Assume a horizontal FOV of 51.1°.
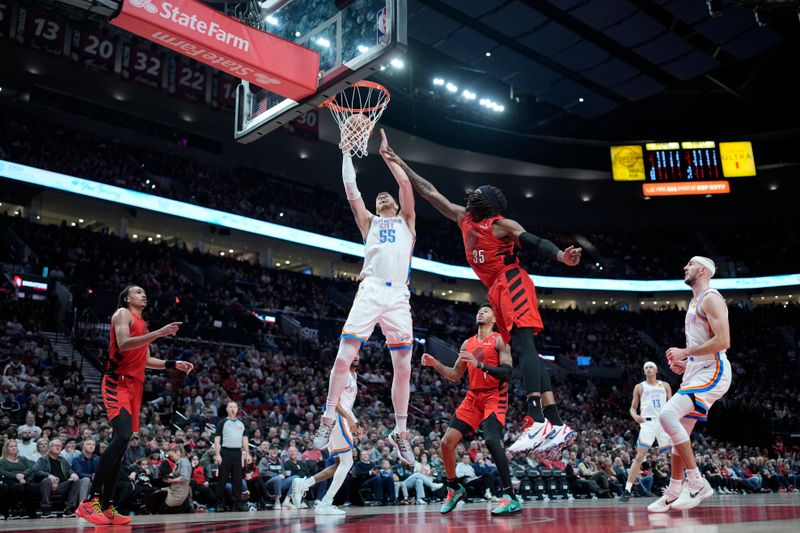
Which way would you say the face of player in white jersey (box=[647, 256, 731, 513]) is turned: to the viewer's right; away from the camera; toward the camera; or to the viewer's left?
to the viewer's left

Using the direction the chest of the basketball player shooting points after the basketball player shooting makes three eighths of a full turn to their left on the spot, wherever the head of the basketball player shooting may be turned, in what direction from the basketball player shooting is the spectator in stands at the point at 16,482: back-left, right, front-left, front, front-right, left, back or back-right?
left

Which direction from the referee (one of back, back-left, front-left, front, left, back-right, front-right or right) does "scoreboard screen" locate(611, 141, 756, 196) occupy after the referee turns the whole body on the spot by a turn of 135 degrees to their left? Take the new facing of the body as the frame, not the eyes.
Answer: front

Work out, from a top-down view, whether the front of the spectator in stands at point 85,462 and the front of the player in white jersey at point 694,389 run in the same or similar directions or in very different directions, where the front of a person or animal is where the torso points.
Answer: very different directions

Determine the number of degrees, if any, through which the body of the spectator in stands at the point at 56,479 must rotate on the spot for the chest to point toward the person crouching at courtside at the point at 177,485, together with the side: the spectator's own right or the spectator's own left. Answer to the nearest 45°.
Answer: approximately 45° to the spectator's own left

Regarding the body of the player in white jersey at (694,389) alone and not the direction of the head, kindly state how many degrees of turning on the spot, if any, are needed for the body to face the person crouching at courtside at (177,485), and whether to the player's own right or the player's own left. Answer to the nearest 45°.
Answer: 0° — they already face them

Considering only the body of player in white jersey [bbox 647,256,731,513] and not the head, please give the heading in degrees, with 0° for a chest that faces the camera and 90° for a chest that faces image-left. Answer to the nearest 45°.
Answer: approximately 90°

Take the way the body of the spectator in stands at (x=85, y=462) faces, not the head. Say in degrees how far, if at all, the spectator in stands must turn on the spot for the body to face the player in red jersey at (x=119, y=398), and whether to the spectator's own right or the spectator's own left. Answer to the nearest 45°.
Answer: approximately 45° to the spectator's own right
